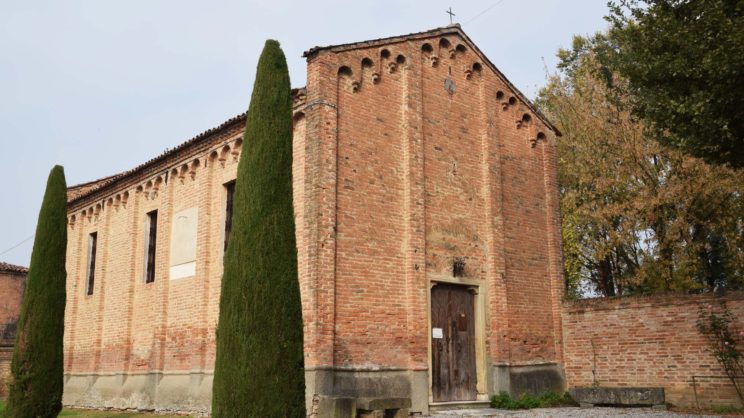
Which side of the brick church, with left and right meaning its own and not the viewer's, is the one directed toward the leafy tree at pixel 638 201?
left

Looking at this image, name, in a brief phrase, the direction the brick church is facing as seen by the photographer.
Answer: facing the viewer and to the right of the viewer

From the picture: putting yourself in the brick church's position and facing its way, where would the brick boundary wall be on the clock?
The brick boundary wall is roughly at 11 o'clock from the brick church.

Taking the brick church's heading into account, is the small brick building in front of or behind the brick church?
behind

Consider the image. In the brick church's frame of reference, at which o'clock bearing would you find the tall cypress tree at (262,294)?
The tall cypress tree is roughly at 2 o'clock from the brick church.
